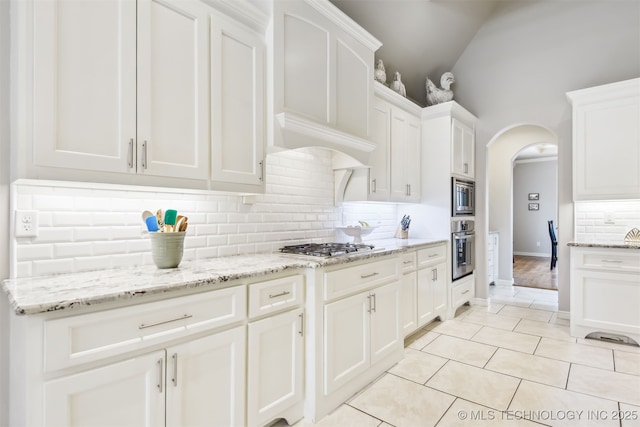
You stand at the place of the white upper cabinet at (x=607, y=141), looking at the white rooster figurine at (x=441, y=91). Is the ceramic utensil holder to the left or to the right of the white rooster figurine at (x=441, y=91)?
left

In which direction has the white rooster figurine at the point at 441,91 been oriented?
to the viewer's left

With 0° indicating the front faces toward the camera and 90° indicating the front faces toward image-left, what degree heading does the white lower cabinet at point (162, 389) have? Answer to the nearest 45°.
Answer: approximately 315°
